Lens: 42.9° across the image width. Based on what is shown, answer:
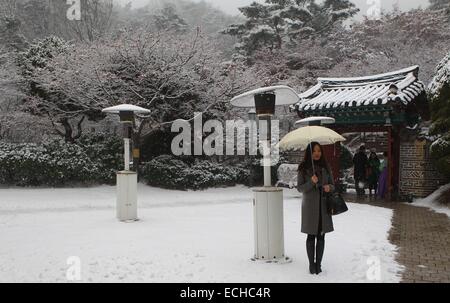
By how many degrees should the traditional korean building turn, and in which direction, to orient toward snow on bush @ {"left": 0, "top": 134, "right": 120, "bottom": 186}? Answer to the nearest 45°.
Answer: approximately 45° to its right

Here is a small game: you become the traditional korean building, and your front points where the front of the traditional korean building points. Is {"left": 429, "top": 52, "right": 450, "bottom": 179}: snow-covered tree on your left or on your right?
on your left

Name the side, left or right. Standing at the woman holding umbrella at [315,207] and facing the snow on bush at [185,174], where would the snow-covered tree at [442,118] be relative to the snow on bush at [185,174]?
right

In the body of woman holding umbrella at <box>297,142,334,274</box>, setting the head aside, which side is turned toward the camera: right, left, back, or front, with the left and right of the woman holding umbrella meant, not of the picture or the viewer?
front

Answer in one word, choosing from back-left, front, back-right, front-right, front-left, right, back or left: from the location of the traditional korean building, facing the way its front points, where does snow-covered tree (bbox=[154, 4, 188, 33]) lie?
right

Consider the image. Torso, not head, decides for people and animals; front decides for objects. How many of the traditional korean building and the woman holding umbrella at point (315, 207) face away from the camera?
0

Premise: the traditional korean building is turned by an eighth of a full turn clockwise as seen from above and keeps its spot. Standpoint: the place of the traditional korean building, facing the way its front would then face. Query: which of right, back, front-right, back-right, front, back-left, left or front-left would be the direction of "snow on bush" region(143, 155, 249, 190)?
front

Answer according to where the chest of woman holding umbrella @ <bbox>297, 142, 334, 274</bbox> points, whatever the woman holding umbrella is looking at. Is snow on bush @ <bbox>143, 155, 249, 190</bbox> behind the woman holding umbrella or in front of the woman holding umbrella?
behind

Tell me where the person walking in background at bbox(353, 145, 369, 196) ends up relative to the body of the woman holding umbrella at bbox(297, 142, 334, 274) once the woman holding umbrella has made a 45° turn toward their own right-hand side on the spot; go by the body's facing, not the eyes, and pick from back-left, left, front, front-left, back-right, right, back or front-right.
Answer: back-right

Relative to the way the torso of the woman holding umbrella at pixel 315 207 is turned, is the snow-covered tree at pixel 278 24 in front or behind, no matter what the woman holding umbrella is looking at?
behind
